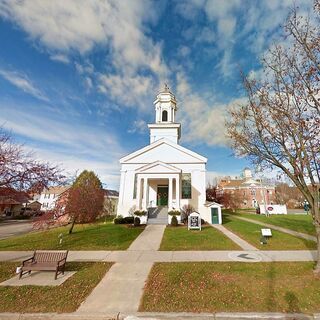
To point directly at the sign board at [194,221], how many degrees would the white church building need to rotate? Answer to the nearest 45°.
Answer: approximately 45° to its left

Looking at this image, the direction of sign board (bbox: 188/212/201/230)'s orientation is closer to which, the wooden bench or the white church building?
the wooden bench

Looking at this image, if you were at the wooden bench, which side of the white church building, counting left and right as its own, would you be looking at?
front

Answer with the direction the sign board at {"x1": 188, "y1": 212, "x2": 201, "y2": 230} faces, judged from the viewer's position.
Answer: facing the viewer

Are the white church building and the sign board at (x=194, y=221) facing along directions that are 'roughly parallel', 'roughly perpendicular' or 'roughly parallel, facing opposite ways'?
roughly parallel

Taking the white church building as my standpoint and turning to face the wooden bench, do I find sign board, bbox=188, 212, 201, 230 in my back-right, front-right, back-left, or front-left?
front-left

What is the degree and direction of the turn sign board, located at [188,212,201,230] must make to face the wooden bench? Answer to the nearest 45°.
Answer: approximately 45° to its right

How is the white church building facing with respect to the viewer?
toward the camera

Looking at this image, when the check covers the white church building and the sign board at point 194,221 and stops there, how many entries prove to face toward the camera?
2

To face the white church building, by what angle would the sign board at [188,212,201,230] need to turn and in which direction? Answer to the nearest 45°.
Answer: approximately 135° to its right

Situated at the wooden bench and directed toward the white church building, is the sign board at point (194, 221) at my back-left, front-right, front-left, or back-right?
front-right
